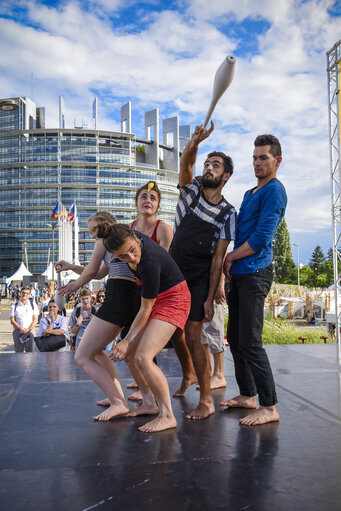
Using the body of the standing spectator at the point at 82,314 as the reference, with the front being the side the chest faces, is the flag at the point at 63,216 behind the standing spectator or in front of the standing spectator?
behind

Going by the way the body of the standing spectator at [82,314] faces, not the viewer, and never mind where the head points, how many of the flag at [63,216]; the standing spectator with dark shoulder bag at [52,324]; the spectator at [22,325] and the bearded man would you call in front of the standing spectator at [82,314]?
1

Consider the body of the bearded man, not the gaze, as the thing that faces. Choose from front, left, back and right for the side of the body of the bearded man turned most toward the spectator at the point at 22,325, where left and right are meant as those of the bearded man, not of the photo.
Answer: right

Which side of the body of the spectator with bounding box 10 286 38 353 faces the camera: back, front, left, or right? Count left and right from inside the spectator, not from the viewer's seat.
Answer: front

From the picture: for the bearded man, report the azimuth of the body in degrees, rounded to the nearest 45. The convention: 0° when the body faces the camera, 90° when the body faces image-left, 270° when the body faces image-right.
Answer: approximately 45°

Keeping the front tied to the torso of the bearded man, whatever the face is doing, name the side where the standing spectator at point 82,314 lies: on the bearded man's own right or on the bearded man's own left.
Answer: on the bearded man's own right

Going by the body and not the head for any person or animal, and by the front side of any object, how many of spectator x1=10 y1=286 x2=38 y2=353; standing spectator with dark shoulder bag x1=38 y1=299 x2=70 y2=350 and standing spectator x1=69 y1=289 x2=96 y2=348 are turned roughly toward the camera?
3

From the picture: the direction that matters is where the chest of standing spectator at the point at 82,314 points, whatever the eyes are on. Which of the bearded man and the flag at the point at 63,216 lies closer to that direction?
the bearded man

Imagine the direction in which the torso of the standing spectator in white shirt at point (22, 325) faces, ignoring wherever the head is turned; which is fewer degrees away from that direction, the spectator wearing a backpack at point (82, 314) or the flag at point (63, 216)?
the spectator wearing a backpack

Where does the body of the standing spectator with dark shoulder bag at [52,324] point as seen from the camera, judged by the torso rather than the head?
toward the camera

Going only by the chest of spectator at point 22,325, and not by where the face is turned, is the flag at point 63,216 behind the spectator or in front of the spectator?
behind

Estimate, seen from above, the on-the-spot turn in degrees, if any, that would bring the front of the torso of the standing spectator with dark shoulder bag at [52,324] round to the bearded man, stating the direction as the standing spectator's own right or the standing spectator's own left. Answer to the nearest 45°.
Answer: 0° — they already face them
